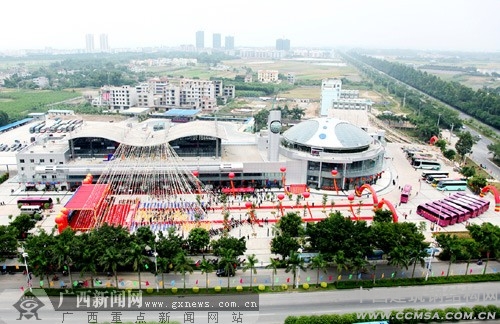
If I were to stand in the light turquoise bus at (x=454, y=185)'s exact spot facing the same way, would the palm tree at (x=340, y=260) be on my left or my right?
on my left

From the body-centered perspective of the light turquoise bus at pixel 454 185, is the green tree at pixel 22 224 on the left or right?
on its left

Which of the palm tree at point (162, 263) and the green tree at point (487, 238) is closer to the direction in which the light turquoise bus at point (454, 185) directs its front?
the palm tree

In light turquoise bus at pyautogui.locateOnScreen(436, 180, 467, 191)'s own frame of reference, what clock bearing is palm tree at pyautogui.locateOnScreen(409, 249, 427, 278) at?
The palm tree is roughly at 9 o'clock from the light turquoise bus.

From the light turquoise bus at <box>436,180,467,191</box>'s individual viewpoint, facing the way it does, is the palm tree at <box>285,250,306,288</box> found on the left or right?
on its left

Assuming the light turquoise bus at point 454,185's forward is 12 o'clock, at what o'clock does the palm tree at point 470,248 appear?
The palm tree is roughly at 9 o'clock from the light turquoise bus.

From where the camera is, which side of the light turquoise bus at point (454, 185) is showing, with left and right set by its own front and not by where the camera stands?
left

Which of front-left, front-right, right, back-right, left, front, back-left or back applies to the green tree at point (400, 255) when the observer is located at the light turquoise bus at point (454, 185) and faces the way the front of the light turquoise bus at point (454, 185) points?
left

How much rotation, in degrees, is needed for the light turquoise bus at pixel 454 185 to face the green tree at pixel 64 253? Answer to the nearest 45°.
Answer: approximately 45° to its left

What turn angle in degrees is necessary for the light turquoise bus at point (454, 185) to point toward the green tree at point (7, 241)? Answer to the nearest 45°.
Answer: approximately 45° to its left
